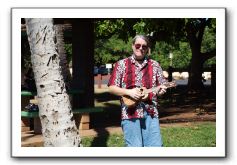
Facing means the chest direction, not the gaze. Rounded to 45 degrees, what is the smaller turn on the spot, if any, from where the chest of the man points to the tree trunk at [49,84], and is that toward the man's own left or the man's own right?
approximately 90° to the man's own right

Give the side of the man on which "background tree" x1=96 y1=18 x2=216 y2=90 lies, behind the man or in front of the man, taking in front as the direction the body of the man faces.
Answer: behind

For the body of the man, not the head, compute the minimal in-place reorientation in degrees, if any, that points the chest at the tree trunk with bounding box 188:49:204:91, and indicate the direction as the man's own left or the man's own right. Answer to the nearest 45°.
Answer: approximately 180°

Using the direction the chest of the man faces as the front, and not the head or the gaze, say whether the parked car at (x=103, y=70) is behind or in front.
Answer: behind

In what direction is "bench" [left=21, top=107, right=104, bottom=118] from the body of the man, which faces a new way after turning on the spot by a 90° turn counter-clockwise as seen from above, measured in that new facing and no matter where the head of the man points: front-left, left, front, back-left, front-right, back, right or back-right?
back-left

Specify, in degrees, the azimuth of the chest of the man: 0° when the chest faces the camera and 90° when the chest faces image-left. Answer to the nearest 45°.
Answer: approximately 0°
